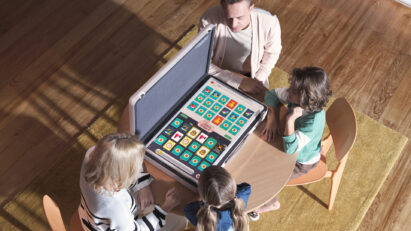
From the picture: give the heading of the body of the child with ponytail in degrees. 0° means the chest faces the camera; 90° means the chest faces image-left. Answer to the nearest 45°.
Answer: approximately 180°

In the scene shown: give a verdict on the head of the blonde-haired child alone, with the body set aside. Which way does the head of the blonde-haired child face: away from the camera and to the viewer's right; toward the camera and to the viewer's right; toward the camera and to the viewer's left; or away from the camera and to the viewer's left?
away from the camera and to the viewer's right

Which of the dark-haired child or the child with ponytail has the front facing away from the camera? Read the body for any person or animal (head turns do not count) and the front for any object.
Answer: the child with ponytail

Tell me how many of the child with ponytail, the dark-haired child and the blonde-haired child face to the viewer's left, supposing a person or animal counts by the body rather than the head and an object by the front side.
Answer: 1

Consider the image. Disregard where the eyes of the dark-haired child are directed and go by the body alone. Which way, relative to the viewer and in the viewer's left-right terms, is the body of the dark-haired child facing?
facing to the left of the viewer

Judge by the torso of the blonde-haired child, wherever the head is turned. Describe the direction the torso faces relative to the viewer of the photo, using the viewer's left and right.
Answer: facing away from the viewer and to the right of the viewer

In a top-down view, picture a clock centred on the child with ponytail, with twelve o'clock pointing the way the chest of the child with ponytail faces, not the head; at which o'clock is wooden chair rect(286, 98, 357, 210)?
The wooden chair is roughly at 2 o'clock from the child with ponytail.

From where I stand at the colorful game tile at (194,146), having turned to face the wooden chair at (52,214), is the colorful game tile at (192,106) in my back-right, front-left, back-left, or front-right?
back-right

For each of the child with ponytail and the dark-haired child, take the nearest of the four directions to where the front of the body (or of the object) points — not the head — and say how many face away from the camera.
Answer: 1

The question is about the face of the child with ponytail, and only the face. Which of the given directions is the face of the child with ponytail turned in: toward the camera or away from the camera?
away from the camera
